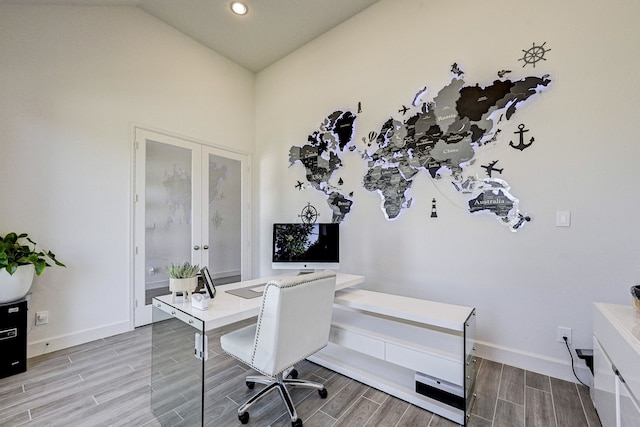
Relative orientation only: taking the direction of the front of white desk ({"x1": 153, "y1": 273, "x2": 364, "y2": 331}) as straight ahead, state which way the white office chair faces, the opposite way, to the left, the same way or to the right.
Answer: the opposite way

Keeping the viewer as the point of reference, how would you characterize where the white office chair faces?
facing away from the viewer and to the left of the viewer

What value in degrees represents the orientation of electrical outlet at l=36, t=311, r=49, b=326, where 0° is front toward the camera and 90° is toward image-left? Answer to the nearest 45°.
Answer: approximately 0°

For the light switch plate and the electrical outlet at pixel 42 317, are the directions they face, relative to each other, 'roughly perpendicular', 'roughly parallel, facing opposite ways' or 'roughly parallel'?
roughly perpendicular

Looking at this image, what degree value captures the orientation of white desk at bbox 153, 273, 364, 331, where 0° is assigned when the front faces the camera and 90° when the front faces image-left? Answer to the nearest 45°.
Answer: approximately 315°

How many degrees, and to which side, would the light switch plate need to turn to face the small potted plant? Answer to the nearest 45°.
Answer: approximately 45° to its right

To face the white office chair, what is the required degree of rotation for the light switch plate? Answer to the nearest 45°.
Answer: approximately 45° to its right
